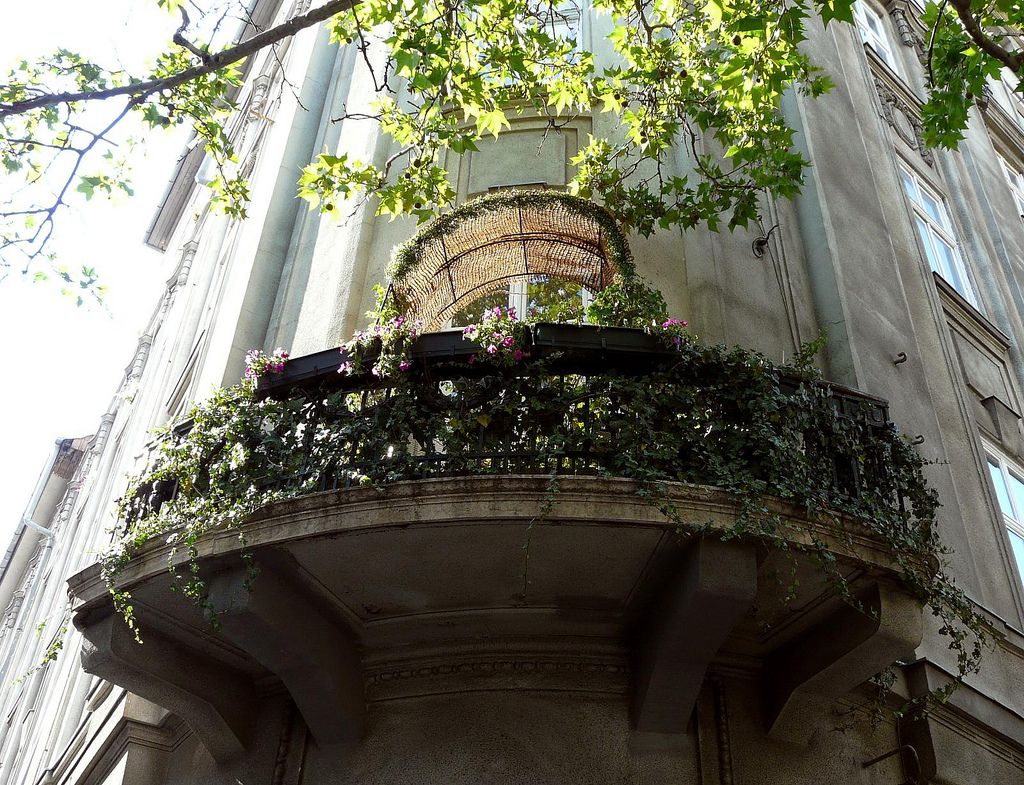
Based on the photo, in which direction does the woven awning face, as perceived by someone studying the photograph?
facing the viewer

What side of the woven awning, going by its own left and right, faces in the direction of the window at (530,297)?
back
